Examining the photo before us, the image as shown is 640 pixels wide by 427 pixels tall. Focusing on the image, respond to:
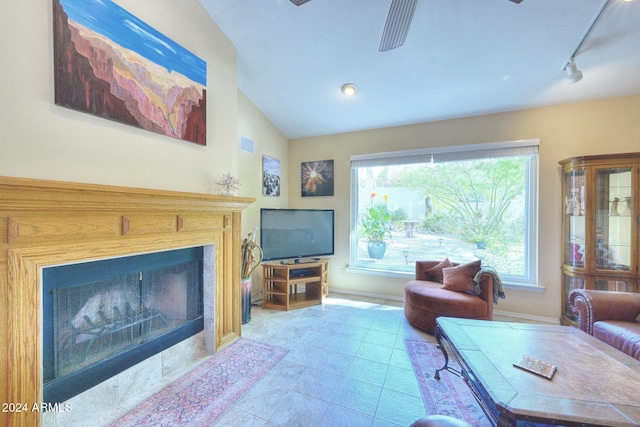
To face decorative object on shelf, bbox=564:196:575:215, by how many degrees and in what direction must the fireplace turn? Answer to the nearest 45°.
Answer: approximately 45° to its left

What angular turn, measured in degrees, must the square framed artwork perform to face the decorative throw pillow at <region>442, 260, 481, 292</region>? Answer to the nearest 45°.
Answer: approximately 45° to its left

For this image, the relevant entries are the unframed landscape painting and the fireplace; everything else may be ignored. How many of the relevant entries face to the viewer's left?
0

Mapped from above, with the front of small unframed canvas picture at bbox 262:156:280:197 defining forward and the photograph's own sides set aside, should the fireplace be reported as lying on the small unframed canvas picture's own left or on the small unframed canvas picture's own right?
on the small unframed canvas picture's own right

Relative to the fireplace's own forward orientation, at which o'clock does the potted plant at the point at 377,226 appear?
The potted plant is roughly at 10 o'clock from the fireplace.

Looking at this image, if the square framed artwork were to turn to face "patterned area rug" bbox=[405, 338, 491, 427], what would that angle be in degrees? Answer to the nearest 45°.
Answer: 0° — it already faces it

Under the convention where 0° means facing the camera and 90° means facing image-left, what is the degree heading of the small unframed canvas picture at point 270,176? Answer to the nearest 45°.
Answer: approximately 315°

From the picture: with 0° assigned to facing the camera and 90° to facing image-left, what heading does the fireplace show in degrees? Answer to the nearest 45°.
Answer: approximately 315°

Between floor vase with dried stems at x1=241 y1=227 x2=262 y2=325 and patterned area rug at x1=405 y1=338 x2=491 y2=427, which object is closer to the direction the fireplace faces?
the patterned area rug

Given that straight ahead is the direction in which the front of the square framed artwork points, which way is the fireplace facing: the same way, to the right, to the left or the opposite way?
to the left

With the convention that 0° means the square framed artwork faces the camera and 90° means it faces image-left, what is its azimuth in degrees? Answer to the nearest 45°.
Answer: approximately 0°

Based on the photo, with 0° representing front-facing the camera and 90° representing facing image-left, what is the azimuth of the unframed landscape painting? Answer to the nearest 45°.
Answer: approximately 315°

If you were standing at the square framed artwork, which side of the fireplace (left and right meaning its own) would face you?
left
